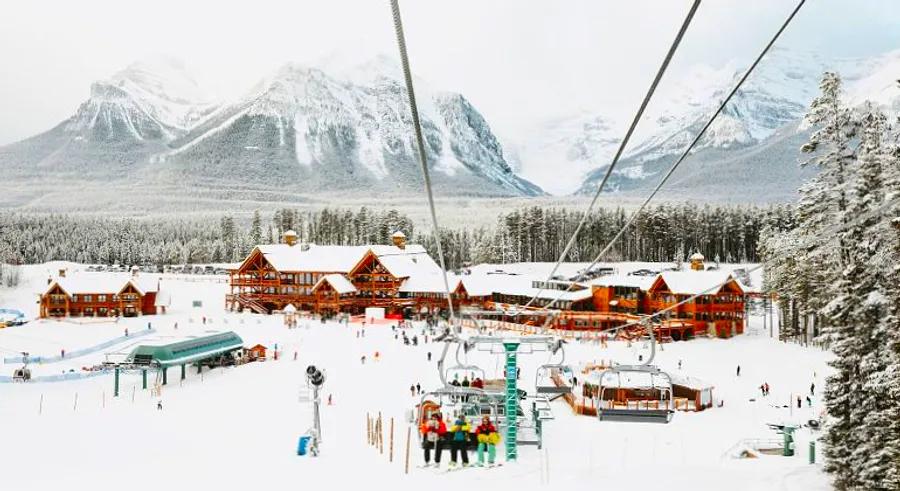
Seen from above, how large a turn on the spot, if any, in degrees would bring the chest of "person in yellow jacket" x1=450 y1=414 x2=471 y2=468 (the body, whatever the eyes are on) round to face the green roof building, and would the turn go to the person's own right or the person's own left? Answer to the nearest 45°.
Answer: approximately 135° to the person's own right

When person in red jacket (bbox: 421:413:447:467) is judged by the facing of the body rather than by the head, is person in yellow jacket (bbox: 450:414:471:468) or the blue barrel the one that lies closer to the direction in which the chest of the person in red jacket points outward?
the person in yellow jacket

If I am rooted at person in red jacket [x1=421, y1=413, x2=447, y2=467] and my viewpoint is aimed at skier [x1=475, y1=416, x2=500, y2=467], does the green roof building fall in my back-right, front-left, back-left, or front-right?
back-left

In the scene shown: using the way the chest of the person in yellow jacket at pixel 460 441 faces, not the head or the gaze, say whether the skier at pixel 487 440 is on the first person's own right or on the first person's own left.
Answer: on the first person's own left

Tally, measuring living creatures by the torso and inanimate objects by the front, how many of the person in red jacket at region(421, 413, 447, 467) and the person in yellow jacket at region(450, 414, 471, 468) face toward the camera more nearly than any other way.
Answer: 2

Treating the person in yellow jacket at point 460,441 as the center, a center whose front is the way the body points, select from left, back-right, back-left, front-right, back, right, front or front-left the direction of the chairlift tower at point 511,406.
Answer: back-left

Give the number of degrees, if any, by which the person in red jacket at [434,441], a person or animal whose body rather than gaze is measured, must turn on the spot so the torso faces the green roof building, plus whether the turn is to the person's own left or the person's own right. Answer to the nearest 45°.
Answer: approximately 135° to the person's own right

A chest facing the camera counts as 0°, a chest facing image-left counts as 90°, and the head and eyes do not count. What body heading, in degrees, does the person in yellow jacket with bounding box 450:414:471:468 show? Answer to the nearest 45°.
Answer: approximately 0°

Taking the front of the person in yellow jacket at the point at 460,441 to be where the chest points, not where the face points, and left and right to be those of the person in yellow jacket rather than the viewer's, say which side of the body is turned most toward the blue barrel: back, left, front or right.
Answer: right

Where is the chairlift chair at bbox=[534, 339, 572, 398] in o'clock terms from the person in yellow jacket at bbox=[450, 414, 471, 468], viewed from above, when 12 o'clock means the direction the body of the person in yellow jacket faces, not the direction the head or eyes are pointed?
The chairlift chair is roughly at 7 o'clock from the person in yellow jacket.
